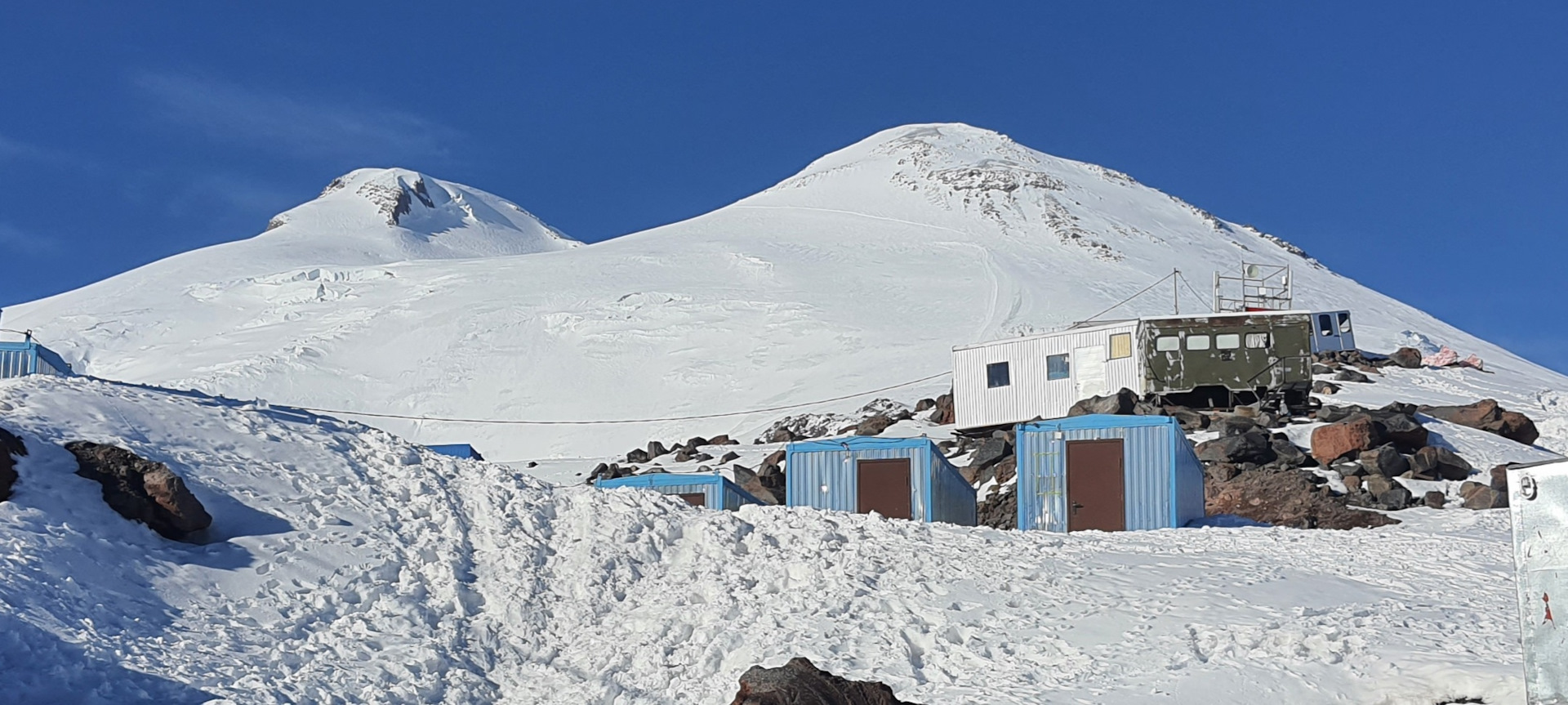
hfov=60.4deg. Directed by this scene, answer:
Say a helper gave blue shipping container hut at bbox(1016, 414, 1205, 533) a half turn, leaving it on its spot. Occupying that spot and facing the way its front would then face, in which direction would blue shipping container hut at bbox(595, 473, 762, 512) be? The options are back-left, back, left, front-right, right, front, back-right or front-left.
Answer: left

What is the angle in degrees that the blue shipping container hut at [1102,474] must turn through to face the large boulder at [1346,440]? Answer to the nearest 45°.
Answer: approximately 135° to its left

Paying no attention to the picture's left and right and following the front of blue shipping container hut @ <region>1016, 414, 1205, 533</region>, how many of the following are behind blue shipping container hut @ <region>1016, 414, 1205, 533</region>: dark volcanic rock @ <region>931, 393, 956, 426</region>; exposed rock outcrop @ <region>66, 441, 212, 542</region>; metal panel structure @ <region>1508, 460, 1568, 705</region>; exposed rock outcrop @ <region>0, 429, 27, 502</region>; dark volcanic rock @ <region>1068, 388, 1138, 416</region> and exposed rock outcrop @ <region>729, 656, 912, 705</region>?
2

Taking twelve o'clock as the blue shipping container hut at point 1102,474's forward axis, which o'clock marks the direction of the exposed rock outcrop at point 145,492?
The exposed rock outcrop is roughly at 1 o'clock from the blue shipping container hut.

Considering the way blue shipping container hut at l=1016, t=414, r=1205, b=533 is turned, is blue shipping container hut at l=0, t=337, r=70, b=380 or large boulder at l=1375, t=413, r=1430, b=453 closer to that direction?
the blue shipping container hut

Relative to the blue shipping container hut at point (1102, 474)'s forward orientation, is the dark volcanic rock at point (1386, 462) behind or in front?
behind

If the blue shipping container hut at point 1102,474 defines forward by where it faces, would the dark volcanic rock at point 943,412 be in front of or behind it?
behind

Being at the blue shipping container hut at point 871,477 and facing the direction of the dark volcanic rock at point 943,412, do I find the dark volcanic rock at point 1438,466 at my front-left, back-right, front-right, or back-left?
front-right

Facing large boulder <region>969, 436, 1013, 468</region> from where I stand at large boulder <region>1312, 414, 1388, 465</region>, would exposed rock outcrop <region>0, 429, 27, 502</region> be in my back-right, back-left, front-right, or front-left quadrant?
front-left

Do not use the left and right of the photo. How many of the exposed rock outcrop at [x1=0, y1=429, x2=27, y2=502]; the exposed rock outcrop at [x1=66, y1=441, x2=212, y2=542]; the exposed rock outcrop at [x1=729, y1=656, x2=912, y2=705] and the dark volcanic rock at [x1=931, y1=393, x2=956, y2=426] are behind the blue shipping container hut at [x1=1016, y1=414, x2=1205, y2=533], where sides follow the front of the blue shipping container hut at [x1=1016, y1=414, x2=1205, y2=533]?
1

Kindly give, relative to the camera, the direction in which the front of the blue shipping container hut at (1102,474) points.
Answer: facing the viewer

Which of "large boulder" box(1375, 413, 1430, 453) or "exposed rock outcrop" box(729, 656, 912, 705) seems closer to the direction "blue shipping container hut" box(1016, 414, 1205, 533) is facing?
the exposed rock outcrop

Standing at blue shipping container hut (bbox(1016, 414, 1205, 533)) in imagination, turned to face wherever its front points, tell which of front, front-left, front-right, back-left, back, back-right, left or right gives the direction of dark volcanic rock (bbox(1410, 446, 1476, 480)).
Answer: back-left

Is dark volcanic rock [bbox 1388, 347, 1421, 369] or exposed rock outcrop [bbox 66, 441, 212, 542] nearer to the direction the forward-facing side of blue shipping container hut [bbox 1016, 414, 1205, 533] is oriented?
the exposed rock outcrop

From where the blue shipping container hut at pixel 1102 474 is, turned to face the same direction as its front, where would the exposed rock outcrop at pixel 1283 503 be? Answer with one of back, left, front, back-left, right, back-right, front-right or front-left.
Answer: back-left
